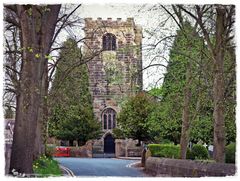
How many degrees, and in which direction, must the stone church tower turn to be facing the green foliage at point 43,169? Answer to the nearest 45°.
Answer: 0° — it already faces it

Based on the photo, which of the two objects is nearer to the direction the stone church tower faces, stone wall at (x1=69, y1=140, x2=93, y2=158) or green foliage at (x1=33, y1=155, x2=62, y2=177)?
the green foliage

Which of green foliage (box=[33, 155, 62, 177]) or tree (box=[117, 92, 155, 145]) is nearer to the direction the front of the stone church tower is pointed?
the green foliage

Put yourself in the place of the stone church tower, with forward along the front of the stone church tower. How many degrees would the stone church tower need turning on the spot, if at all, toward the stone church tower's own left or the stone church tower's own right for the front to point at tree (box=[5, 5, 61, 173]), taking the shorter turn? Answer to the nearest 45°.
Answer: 0° — it already faces it

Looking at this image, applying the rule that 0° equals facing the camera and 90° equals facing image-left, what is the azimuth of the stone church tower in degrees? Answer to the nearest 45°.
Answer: approximately 0°
